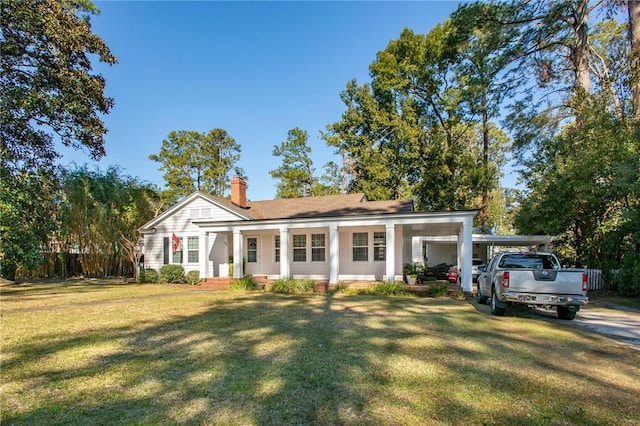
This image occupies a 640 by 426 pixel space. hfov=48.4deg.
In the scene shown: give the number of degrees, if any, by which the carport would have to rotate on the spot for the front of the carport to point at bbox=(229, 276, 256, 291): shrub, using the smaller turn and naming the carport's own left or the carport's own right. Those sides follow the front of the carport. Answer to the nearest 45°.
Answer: approximately 45° to the carport's own right

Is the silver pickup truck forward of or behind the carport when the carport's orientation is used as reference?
forward

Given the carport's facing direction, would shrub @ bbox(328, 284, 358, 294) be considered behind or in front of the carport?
in front

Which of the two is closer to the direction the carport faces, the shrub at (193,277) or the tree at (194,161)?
the shrub

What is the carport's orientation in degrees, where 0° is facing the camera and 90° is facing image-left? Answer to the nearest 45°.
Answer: approximately 0°

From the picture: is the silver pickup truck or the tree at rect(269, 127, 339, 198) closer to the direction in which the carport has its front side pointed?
the silver pickup truck

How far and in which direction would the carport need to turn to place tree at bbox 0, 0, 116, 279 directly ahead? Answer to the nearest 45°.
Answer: approximately 45° to its right
